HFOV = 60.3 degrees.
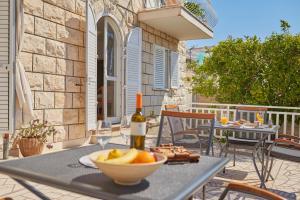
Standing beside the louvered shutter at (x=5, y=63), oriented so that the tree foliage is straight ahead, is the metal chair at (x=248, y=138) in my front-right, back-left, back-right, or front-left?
front-right

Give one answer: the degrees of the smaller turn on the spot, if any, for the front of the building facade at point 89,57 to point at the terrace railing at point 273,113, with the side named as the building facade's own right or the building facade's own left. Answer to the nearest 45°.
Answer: approximately 45° to the building facade's own left

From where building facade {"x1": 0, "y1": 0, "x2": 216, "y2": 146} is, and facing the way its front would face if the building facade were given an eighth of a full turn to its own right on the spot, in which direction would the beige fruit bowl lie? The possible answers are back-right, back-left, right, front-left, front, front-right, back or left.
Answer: front

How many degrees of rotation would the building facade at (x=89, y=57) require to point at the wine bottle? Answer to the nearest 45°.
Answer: approximately 45° to its right

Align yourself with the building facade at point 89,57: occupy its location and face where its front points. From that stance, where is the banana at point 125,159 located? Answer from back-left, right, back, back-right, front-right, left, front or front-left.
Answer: front-right

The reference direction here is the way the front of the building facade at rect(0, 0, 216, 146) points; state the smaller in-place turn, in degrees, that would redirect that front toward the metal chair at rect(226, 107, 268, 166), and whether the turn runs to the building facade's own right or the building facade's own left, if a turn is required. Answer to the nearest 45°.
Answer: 0° — it already faces it

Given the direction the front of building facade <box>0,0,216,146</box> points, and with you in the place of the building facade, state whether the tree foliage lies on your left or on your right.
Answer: on your left

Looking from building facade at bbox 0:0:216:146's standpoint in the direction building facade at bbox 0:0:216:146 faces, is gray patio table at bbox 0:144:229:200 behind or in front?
in front

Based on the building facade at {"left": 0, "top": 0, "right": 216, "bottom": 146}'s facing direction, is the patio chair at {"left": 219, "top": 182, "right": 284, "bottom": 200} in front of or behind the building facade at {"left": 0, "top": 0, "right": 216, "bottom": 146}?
in front

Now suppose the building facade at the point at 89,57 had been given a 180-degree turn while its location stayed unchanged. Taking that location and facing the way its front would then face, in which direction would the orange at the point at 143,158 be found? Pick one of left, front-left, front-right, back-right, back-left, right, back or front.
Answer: back-left
